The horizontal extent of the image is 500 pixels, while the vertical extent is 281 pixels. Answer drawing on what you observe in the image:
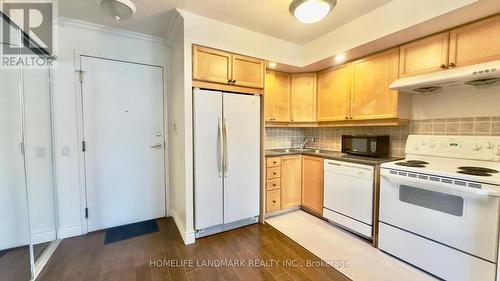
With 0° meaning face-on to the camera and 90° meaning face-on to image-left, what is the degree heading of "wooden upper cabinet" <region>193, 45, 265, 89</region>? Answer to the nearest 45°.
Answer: approximately 315°

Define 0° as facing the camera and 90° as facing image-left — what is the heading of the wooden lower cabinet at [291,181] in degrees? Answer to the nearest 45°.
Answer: approximately 315°

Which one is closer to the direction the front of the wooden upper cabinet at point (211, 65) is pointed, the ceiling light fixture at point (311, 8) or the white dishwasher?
the ceiling light fixture

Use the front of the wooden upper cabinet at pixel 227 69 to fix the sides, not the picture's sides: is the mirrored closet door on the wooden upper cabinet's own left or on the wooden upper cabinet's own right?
on the wooden upper cabinet's own right

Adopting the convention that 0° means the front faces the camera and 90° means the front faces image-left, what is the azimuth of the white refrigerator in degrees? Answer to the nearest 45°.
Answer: approximately 315°
